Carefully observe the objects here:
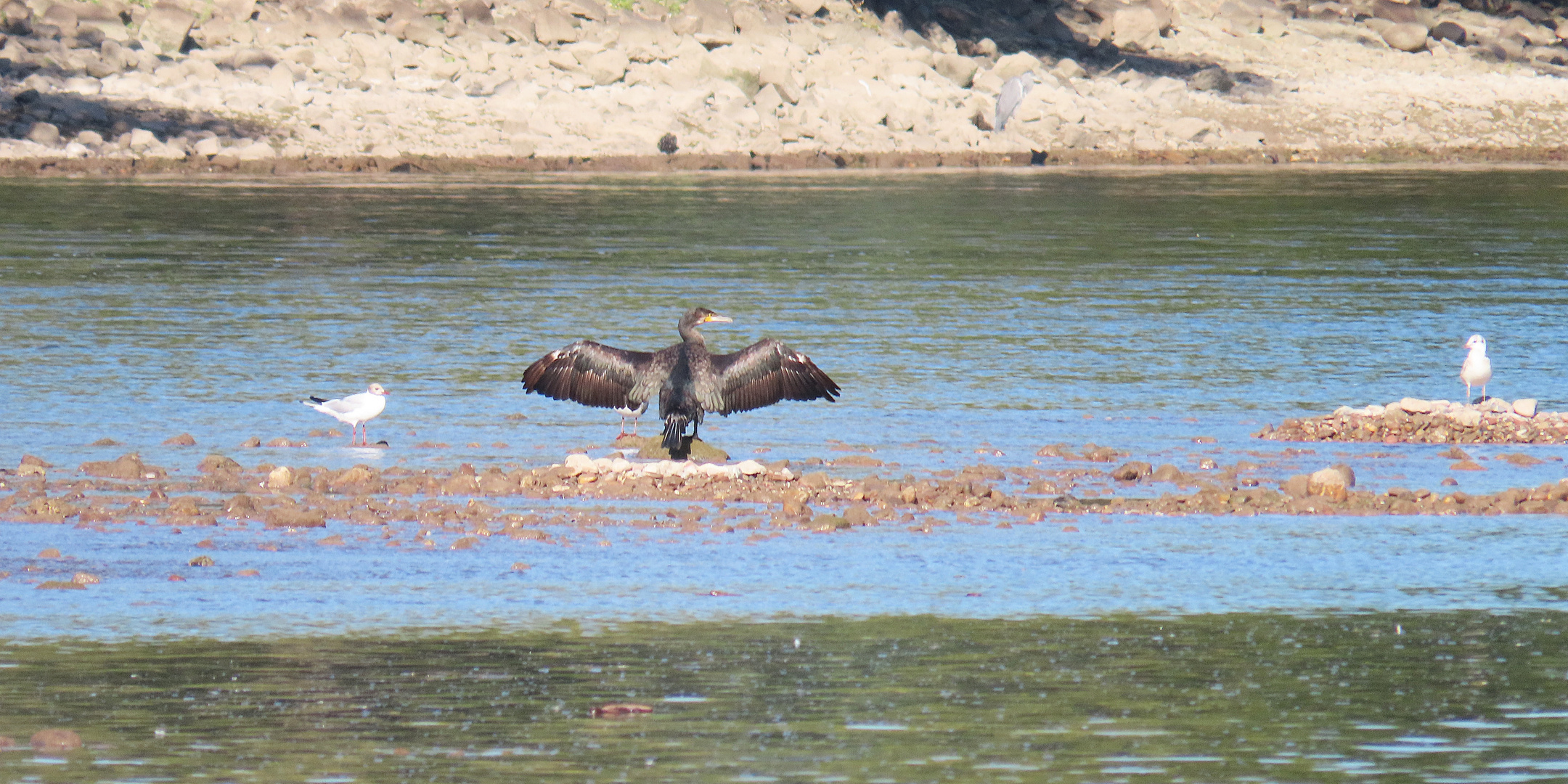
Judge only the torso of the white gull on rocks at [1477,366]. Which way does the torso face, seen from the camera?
toward the camera

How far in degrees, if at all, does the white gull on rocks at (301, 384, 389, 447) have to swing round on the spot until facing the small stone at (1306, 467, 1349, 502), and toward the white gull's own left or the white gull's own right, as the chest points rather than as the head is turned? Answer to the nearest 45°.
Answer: approximately 45° to the white gull's own right

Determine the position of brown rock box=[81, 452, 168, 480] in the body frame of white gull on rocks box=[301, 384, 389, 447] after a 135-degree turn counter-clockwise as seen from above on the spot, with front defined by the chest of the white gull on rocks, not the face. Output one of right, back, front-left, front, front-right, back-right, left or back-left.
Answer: left

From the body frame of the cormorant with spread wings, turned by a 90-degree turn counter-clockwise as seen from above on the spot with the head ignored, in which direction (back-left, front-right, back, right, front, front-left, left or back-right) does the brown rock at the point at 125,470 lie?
front

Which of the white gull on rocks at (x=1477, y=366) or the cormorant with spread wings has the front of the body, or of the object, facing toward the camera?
the white gull on rocks

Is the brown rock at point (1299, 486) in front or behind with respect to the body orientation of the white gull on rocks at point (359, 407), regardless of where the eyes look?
in front

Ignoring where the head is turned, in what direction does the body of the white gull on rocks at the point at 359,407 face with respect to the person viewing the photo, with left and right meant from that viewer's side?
facing to the right of the viewer

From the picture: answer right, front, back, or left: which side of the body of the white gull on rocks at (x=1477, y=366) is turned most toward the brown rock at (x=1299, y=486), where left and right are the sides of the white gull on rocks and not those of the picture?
front

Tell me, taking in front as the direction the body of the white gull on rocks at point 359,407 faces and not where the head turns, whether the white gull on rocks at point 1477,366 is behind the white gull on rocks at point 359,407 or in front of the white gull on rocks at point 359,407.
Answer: in front

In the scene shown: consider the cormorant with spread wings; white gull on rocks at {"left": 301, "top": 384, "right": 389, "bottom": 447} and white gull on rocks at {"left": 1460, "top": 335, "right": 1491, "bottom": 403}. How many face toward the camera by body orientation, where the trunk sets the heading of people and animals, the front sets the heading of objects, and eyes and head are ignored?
1

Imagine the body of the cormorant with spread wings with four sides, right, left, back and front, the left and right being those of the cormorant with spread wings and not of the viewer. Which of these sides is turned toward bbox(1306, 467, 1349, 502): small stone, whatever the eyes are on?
right

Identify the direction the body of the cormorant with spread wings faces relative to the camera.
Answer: away from the camera

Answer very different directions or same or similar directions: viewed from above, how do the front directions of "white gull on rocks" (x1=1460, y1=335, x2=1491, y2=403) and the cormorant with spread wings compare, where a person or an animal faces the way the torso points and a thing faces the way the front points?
very different directions

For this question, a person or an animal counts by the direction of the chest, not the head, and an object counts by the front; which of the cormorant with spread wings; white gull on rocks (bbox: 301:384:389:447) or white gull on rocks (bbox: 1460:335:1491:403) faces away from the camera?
the cormorant with spread wings
